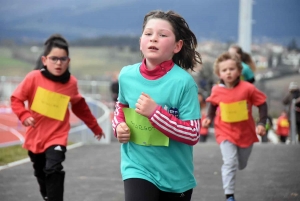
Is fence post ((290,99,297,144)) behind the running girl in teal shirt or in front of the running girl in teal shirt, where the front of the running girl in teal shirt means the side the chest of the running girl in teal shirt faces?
behind

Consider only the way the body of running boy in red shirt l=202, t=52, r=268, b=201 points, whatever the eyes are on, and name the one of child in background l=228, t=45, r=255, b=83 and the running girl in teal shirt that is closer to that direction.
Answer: the running girl in teal shirt

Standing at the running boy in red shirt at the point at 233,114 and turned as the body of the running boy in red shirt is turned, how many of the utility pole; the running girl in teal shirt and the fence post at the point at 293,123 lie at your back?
2

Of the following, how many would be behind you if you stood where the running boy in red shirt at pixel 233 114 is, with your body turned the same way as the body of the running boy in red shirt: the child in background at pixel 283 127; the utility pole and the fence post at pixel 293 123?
3

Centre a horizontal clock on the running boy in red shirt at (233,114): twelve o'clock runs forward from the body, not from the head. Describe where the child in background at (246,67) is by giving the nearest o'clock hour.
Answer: The child in background is roughly at 6 o'clock from the running boy in red shirt.

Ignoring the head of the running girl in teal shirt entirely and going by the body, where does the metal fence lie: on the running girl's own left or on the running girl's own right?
on the running girl's own right

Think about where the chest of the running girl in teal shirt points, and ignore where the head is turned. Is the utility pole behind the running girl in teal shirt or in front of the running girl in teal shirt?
behind

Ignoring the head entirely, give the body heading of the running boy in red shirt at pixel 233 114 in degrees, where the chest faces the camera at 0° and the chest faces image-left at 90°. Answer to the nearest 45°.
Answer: approximately 0°

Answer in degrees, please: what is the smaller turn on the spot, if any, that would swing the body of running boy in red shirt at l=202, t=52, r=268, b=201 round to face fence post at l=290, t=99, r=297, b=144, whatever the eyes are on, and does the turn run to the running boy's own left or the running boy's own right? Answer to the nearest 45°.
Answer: approximately 180°
